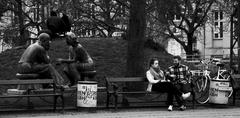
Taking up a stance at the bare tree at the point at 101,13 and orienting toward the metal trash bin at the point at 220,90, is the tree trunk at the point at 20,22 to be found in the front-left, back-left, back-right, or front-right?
back-right

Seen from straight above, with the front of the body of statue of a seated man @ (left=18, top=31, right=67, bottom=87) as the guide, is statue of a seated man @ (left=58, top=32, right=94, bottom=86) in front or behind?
in front

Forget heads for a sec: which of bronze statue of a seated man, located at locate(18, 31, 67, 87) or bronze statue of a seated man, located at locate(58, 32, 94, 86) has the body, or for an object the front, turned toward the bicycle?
bronze statue of a seated man, located at locate(18, 31, 67, 87)

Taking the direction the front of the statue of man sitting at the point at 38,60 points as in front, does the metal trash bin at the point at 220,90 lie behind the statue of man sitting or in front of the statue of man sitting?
in front

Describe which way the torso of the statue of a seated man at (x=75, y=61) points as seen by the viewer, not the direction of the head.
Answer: to the viewer's left

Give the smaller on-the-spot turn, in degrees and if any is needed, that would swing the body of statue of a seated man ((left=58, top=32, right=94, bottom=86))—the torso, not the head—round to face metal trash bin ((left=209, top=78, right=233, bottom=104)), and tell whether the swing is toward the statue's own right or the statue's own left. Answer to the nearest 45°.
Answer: approximately 180°

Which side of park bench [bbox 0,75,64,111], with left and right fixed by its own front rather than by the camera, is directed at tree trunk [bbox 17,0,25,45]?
back

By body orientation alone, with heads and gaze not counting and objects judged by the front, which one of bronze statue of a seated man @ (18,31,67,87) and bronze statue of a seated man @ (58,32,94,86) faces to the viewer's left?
bronze statue of a seated man @ (58,32,94,86)

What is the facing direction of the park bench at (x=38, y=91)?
toward the camera

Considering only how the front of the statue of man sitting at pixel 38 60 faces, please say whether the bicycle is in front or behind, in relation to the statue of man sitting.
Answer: in front
